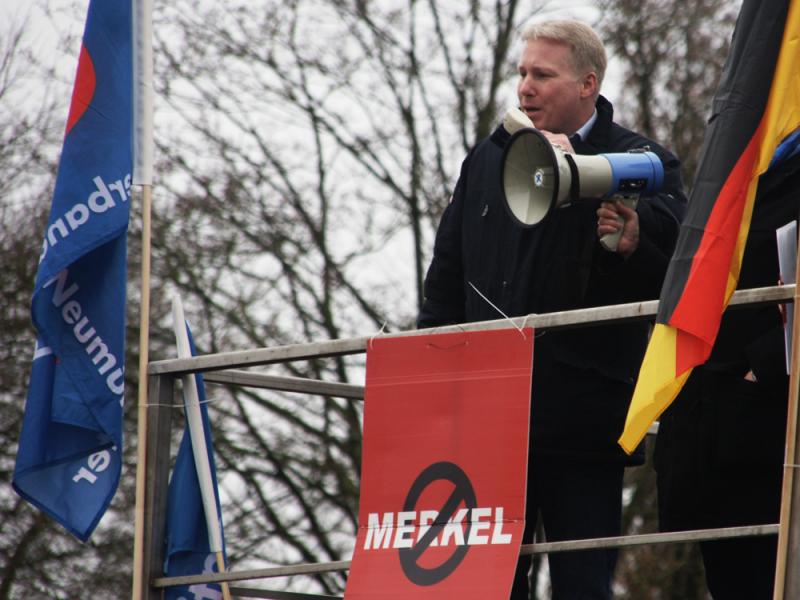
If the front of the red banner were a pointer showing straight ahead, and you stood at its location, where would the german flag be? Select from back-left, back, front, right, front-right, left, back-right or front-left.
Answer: front-left

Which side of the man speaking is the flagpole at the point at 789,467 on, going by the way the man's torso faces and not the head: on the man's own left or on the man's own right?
on the man's own left

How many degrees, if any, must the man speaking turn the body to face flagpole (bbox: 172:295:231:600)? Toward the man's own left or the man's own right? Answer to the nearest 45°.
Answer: approximately 90° to the man's own right

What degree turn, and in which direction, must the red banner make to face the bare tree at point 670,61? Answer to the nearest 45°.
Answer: approximately 180°

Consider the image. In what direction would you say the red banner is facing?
toward the camera

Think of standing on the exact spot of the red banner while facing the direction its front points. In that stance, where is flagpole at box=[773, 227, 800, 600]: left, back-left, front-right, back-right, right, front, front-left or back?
front-left

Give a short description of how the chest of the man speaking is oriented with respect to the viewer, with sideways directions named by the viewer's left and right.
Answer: facing the viewer and to the left of the viewer

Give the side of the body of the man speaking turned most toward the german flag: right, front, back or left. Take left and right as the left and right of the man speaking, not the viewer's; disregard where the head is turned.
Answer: left

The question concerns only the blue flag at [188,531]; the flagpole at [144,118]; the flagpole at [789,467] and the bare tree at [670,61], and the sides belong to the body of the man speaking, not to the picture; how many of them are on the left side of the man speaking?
1

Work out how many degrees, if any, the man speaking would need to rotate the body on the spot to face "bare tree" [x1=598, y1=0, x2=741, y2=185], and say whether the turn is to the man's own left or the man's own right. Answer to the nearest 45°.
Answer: approximately 135° to the man's own right

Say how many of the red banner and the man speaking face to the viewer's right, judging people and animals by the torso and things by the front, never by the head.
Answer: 0

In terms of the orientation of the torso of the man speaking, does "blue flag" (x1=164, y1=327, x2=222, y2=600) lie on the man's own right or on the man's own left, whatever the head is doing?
on the man's own right
